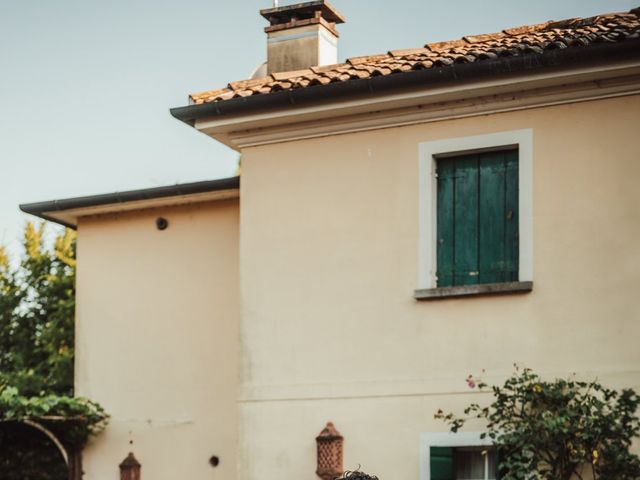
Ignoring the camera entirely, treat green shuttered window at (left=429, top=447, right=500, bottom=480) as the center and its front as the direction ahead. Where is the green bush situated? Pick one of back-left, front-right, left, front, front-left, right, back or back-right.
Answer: front-left

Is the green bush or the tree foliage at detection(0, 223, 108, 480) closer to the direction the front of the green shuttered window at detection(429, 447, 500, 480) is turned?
the green bush

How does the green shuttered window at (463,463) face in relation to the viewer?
toward the camera

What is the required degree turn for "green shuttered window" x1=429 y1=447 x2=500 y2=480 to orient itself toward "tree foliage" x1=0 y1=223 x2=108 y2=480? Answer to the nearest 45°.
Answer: approximately 135° to its right
